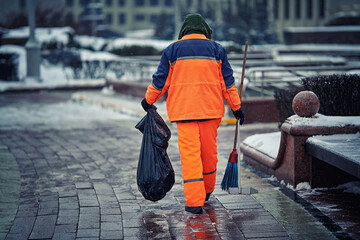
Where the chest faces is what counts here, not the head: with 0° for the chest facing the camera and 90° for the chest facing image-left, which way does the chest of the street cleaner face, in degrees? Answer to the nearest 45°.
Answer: approximately 180°

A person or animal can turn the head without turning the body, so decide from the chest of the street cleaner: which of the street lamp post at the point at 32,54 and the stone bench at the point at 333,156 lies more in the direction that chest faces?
the street lamp post

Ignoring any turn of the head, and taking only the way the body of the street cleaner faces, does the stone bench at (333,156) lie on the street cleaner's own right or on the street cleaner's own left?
on the street cleaner's own right

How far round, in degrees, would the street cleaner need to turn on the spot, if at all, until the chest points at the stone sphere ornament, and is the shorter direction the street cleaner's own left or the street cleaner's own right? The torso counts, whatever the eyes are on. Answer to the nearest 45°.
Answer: approximately 45° to the street cleaner's own right

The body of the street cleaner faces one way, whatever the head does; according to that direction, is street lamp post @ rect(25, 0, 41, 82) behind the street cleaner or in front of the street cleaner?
in front

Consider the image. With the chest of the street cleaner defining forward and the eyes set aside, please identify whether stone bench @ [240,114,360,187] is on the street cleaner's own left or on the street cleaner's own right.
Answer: on the street cleaner's own right
